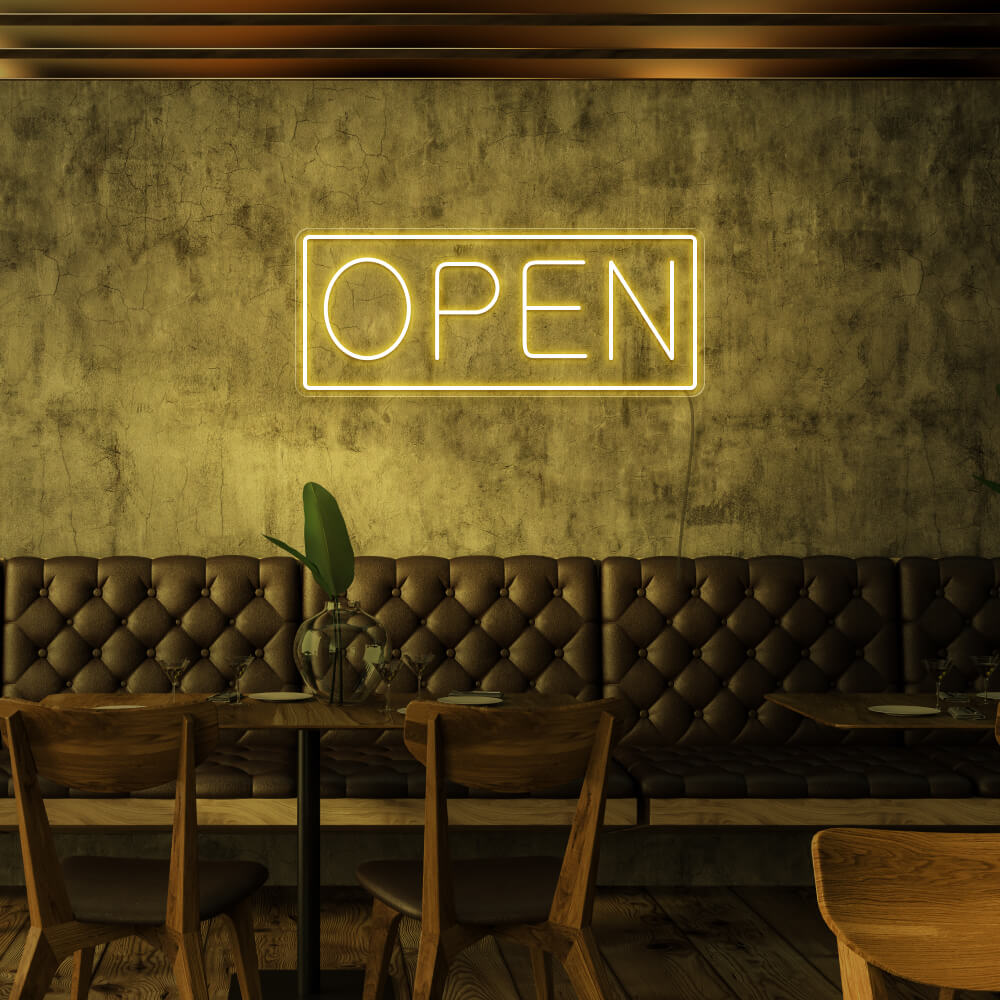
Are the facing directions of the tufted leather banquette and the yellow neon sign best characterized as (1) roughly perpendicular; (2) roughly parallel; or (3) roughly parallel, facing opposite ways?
roughly parallel

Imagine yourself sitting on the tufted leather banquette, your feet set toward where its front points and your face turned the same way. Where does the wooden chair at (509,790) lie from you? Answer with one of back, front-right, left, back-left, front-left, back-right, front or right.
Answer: front

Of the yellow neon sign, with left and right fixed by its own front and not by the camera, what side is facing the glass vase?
front

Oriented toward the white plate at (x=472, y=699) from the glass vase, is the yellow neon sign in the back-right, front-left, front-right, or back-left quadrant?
front-left

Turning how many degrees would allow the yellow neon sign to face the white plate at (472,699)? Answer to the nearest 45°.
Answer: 0° — it already faces it

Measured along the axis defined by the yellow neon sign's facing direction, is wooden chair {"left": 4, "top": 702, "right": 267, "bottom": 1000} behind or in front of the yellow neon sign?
in front

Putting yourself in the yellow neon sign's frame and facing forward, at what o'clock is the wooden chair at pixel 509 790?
The wooden chair is roughly at 12 o'clock from the yellow neon sign.

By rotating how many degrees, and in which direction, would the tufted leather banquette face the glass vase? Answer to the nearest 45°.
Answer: approximately 45° to its right

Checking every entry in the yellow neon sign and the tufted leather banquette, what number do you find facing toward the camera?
2

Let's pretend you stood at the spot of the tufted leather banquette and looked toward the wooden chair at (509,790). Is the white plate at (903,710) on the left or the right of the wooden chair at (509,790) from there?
left

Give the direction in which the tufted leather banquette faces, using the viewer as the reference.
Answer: facing the viewer

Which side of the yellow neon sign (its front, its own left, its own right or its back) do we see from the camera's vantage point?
front
